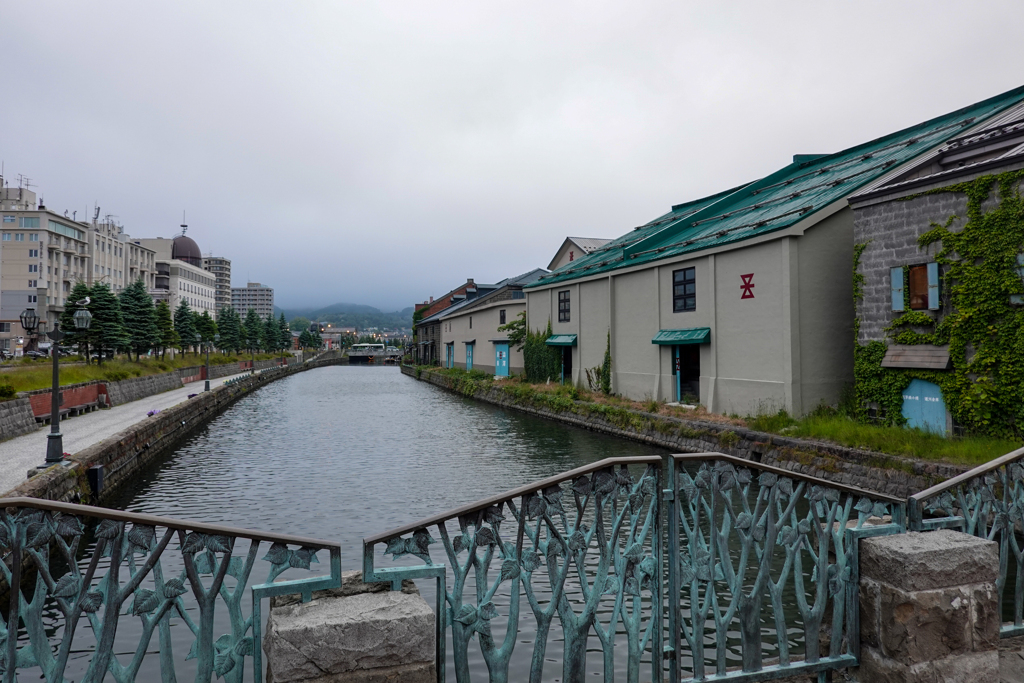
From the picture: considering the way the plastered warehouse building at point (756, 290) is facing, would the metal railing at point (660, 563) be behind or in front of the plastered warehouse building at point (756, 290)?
in front

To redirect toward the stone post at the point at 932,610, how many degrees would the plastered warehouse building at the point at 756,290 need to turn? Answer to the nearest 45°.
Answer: approximately 45° to its left

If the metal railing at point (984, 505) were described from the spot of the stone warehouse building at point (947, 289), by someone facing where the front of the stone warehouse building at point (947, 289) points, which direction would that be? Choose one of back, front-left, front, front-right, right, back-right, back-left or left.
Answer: front-left

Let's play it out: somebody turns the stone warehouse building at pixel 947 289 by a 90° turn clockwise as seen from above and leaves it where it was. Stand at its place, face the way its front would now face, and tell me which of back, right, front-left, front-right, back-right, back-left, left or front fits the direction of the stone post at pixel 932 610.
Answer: back-left

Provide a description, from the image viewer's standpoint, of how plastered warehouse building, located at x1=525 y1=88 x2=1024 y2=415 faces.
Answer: facing the viewer and to the left of the viewer

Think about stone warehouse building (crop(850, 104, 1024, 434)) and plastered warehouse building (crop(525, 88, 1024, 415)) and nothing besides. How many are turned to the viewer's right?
0

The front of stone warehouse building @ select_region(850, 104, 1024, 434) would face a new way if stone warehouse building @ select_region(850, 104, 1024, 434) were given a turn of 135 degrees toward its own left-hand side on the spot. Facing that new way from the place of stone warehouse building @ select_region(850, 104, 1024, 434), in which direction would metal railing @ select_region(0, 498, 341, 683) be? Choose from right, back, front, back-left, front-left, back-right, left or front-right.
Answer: right

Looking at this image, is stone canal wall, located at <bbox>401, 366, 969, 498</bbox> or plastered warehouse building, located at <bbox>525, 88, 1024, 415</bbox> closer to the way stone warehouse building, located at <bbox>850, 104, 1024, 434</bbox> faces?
the stone canal wall

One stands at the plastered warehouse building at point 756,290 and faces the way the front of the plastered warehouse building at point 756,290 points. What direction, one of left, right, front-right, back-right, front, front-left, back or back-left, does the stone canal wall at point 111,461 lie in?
front

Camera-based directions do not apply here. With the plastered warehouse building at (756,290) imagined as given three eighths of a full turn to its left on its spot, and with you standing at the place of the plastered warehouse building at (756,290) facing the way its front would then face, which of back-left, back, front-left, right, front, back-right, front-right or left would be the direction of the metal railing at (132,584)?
right

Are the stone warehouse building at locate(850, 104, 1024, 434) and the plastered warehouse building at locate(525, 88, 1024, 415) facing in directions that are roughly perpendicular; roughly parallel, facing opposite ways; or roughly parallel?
roughly parallel

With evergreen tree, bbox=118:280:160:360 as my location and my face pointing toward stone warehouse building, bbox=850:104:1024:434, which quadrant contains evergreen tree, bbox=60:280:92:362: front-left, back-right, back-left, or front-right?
front-right

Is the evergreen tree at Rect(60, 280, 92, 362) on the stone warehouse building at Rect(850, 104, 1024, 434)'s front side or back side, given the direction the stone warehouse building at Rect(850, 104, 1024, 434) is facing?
on the front side

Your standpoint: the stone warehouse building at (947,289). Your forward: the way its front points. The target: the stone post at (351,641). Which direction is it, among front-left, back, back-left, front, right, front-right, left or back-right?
front-left
